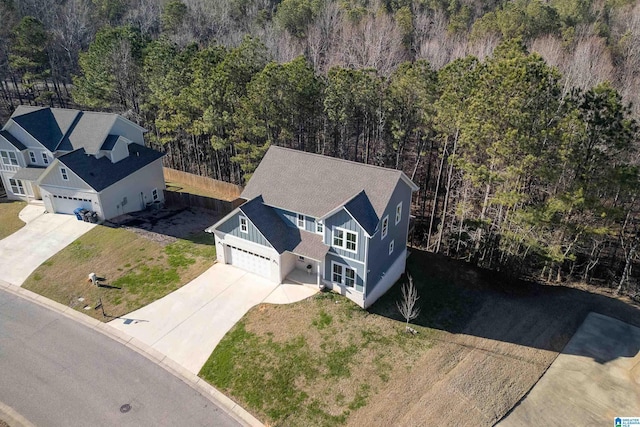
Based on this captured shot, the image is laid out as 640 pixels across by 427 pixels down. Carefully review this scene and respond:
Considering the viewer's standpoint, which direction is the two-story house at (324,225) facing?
facing the viewer and to the left of the viewer

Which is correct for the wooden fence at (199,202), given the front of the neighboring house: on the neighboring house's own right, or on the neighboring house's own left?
on the neighboring house's own left

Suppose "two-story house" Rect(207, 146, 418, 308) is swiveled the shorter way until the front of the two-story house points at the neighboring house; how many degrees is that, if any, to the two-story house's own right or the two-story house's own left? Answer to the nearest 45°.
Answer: approximately 90° to the two-story house's own right

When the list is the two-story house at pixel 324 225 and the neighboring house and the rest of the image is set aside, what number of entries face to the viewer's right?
0

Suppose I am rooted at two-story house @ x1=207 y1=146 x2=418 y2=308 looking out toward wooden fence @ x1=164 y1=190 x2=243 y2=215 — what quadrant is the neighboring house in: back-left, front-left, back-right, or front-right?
front-left

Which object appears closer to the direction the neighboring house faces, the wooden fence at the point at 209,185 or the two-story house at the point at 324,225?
the two-story house

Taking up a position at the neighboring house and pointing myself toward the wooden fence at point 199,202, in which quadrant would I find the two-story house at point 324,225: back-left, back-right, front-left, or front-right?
front-right

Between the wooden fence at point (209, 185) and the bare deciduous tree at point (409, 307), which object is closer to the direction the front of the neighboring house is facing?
the bare deciduous tree

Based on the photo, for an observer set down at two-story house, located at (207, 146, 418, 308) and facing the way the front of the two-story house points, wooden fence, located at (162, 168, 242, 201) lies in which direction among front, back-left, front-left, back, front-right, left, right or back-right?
right

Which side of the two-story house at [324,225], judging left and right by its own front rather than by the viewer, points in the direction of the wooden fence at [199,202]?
right
